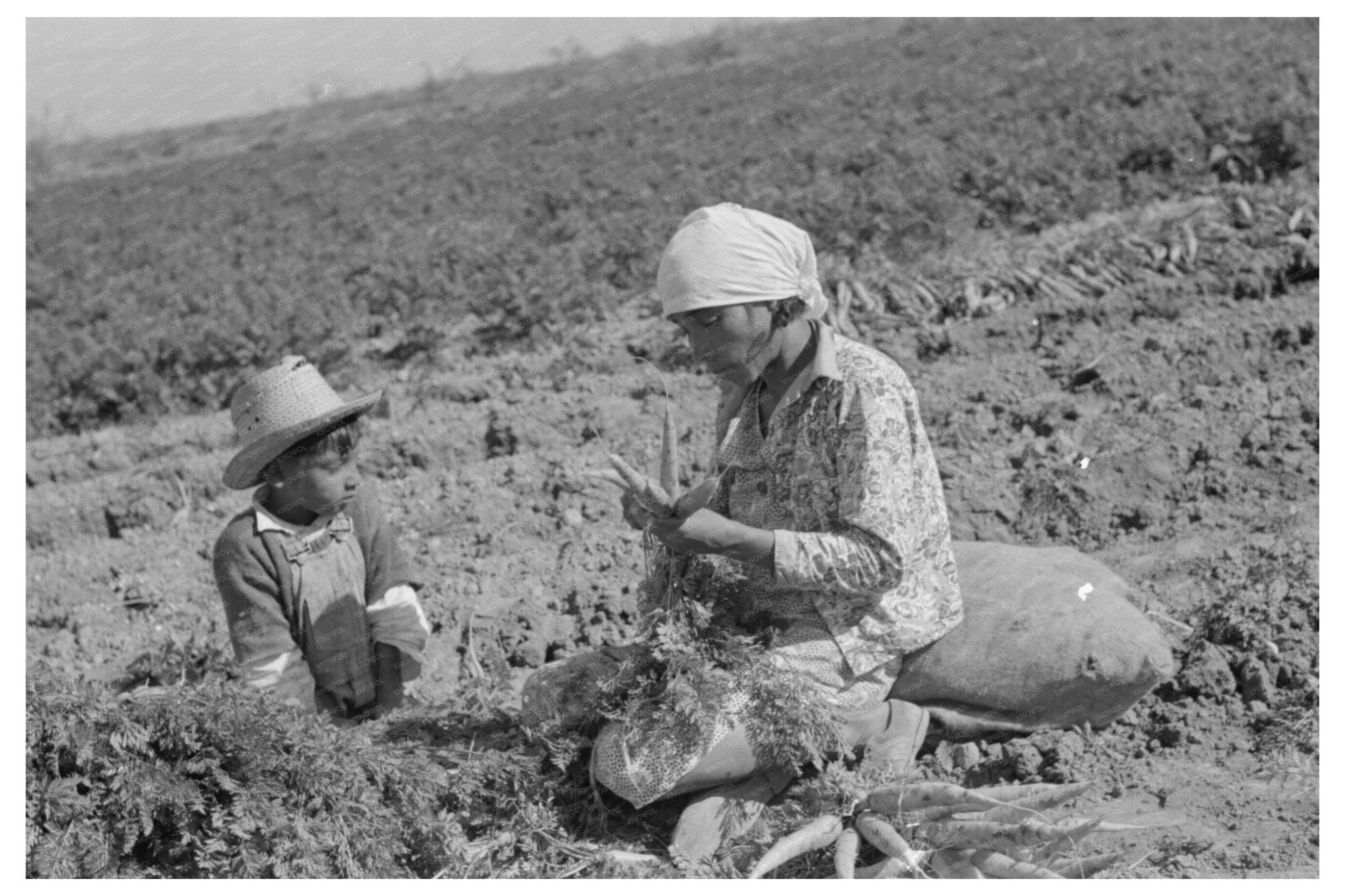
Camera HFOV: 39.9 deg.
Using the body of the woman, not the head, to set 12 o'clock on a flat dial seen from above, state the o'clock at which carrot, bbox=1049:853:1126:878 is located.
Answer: The carrot is roughly at 9 o'clock from the woman.

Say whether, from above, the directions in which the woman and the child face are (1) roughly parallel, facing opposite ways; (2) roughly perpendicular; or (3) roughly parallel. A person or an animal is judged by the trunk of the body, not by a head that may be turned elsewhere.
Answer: roughly perpendicular

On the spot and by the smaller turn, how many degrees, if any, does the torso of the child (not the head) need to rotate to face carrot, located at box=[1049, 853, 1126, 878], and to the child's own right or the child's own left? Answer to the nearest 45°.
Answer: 0° — they already face it

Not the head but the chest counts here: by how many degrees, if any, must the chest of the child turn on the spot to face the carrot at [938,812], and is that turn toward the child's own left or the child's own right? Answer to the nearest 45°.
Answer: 0° — they already face it

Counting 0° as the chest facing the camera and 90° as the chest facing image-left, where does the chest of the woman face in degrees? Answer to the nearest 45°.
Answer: approximately 45°
